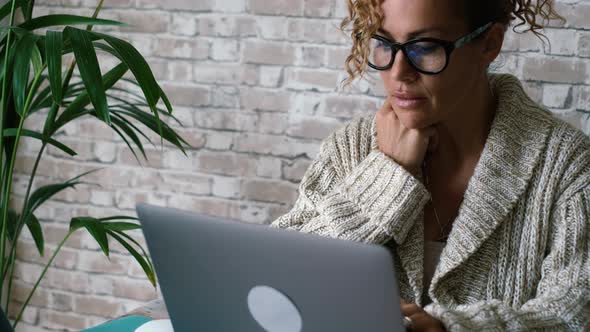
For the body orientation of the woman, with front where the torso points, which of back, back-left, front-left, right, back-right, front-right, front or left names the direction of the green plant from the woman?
front-right

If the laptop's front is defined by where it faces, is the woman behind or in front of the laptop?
in front

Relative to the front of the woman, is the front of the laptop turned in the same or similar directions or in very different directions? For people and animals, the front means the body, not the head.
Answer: very different directions

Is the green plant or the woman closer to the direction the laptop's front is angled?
the woman

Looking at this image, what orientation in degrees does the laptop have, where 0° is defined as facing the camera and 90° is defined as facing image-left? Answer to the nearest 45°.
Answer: approximately 225°

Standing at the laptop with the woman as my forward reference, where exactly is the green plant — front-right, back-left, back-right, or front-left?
front-left

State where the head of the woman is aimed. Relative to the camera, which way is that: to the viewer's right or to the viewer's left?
to the viewer's left

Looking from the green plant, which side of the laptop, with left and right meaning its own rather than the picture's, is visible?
left

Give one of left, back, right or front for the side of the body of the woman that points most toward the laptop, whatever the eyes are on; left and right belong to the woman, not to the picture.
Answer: front

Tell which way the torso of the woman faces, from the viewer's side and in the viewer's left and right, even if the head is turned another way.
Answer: facing the viewer and to the left of the viewer
